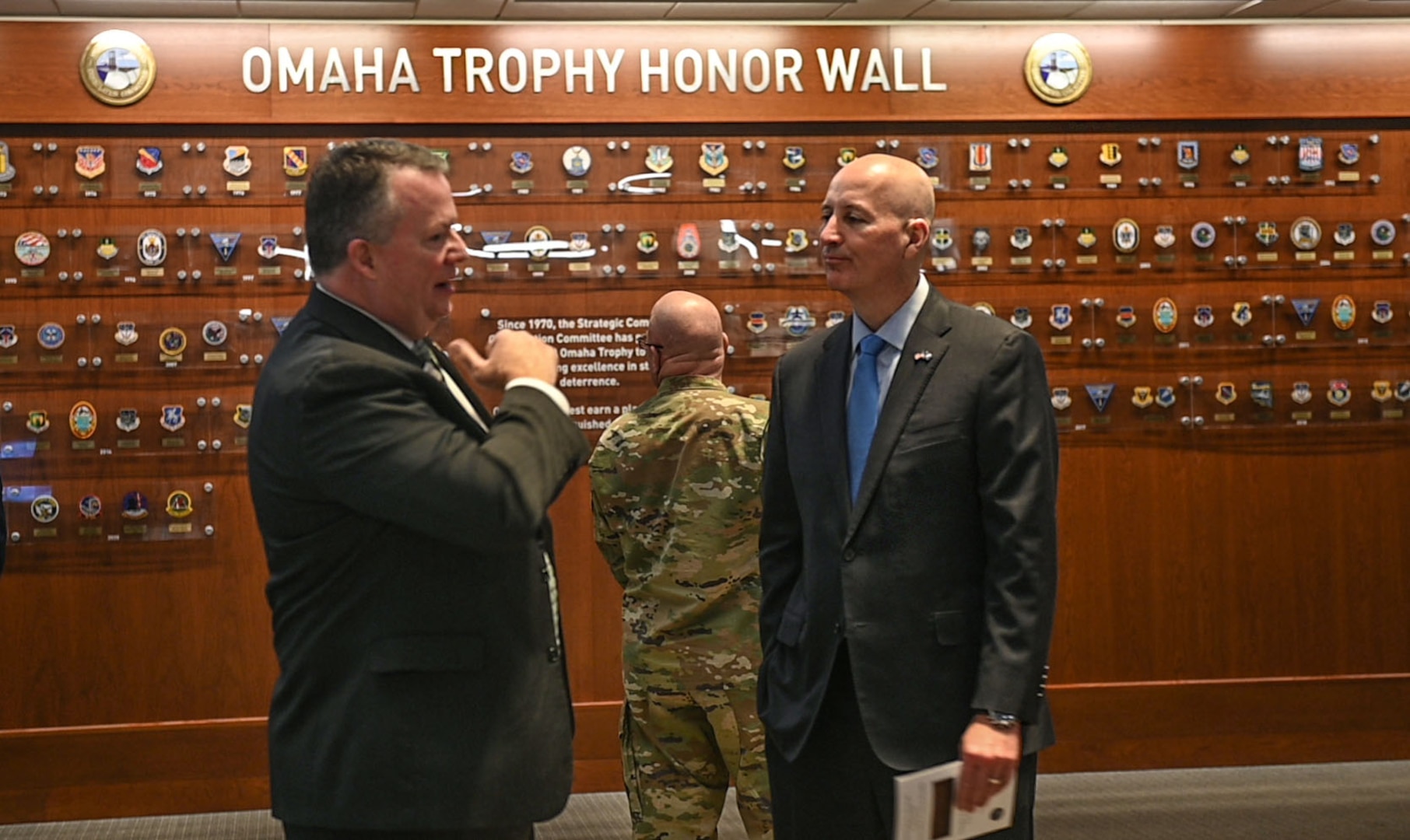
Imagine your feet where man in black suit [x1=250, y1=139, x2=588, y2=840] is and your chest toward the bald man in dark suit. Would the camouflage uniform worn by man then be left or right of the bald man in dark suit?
left

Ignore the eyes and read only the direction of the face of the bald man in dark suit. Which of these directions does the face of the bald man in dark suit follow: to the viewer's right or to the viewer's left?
to the viewer's left

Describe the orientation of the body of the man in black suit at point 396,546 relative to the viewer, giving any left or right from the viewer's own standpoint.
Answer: facing to the right of the viewer

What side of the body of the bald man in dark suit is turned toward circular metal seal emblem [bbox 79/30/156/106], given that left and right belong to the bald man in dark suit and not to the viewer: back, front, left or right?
right

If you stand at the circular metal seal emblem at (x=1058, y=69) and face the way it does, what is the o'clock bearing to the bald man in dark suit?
The bald man in dark suit is roughly at 12 o'clock from the circular metal seal emblem.

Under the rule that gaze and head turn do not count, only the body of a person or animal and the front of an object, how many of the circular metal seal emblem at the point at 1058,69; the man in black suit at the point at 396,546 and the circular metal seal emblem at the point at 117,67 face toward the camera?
2

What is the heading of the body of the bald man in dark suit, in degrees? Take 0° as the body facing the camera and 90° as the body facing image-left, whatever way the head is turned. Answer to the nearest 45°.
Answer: approximately 45°

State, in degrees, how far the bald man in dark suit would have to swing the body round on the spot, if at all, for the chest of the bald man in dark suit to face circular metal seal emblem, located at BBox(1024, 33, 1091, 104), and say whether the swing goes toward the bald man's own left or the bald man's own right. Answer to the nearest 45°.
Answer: approximately 135° to the bald man's own right

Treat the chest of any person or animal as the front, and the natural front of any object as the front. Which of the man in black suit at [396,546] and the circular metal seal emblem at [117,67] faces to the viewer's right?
the man in black suit

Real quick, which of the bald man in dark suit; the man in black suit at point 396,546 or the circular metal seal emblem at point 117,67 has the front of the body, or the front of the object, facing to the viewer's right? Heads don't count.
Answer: the man in black suit
